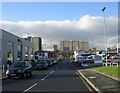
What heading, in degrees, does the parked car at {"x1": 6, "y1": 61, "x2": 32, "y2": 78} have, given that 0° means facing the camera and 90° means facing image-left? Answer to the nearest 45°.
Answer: approximately 45°
